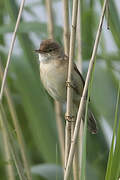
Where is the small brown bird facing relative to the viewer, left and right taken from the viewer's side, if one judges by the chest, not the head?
facing the viewer and to the left of the viewer
